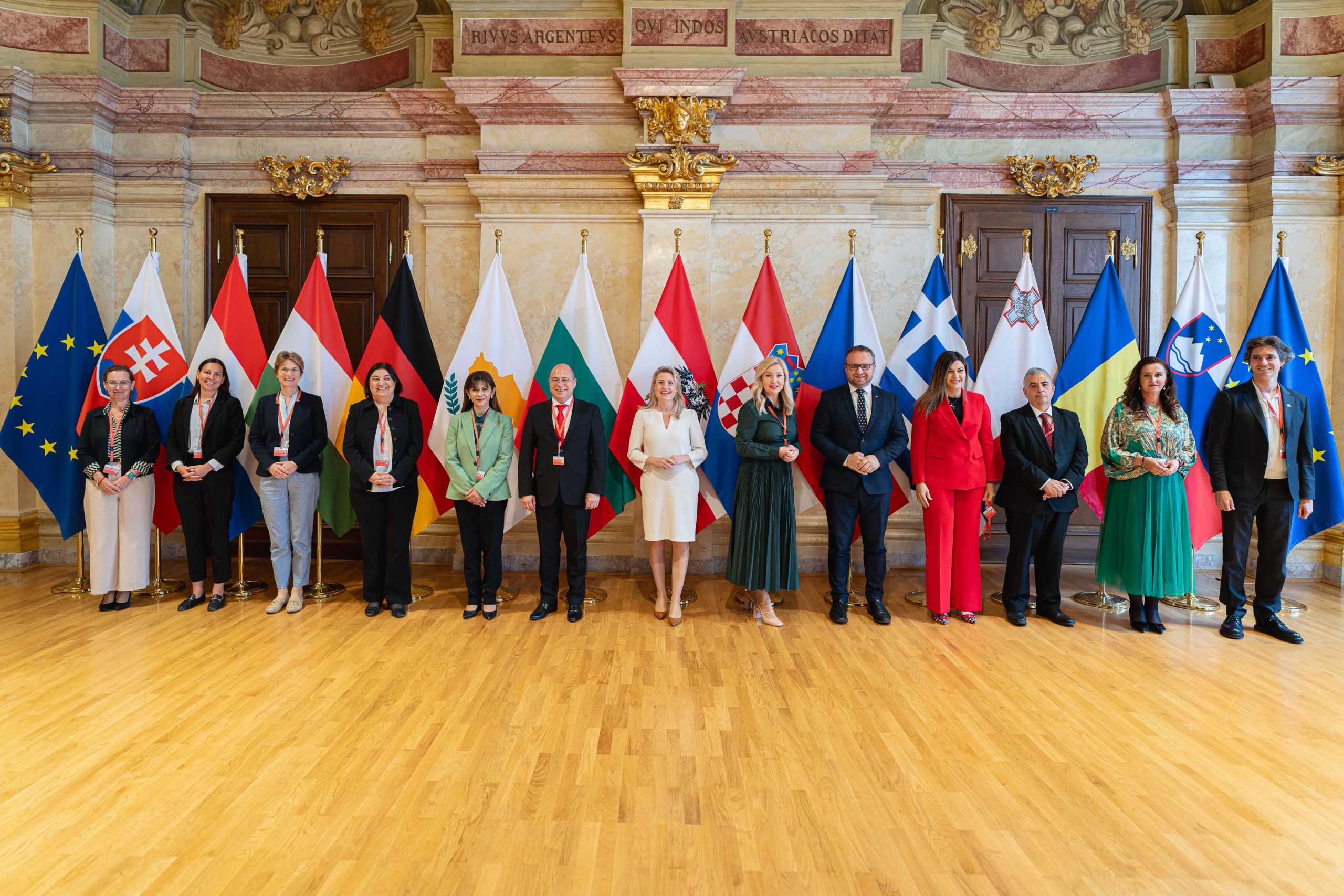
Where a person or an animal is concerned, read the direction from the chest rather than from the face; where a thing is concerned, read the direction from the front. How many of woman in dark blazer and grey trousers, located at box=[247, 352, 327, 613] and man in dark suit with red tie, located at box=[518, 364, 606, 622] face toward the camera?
2

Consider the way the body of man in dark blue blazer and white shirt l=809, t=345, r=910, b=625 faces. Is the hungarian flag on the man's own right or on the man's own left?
on the man's own right

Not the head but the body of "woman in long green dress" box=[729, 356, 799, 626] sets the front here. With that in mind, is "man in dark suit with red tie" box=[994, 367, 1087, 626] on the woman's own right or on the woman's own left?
on the woman's own left

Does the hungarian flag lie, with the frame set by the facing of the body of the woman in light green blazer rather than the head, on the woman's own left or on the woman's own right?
on the woman's own right

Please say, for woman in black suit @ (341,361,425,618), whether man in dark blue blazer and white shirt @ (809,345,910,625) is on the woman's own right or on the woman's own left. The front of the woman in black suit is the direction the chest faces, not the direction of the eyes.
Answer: on the woman's own left

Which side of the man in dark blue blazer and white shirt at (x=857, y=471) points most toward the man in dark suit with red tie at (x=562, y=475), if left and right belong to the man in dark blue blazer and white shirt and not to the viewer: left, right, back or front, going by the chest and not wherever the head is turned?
right

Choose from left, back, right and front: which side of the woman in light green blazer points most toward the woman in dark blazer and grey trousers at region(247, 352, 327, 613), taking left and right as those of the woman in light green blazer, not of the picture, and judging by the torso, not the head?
right

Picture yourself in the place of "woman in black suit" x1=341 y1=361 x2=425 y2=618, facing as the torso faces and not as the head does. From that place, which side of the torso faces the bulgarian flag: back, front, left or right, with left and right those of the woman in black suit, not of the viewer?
left

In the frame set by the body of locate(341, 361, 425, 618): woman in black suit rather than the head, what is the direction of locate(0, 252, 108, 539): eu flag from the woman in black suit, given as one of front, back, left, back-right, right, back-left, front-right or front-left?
back-right

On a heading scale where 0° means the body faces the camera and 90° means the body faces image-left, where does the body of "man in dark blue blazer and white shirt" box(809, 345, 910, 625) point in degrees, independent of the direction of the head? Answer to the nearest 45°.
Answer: approximately 0°

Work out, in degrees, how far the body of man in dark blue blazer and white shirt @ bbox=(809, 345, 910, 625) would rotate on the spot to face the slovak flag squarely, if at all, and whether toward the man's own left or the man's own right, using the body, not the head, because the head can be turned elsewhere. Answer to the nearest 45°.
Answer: approximately 90° to the man's own right

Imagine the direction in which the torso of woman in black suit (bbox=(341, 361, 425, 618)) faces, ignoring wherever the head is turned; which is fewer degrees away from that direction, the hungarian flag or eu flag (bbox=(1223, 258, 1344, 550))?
the eu flag

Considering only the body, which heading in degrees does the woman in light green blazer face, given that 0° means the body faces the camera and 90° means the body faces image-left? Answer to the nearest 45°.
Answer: approximately 0°

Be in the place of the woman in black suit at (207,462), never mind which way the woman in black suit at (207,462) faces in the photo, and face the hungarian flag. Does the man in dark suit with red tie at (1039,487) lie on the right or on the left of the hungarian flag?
right
